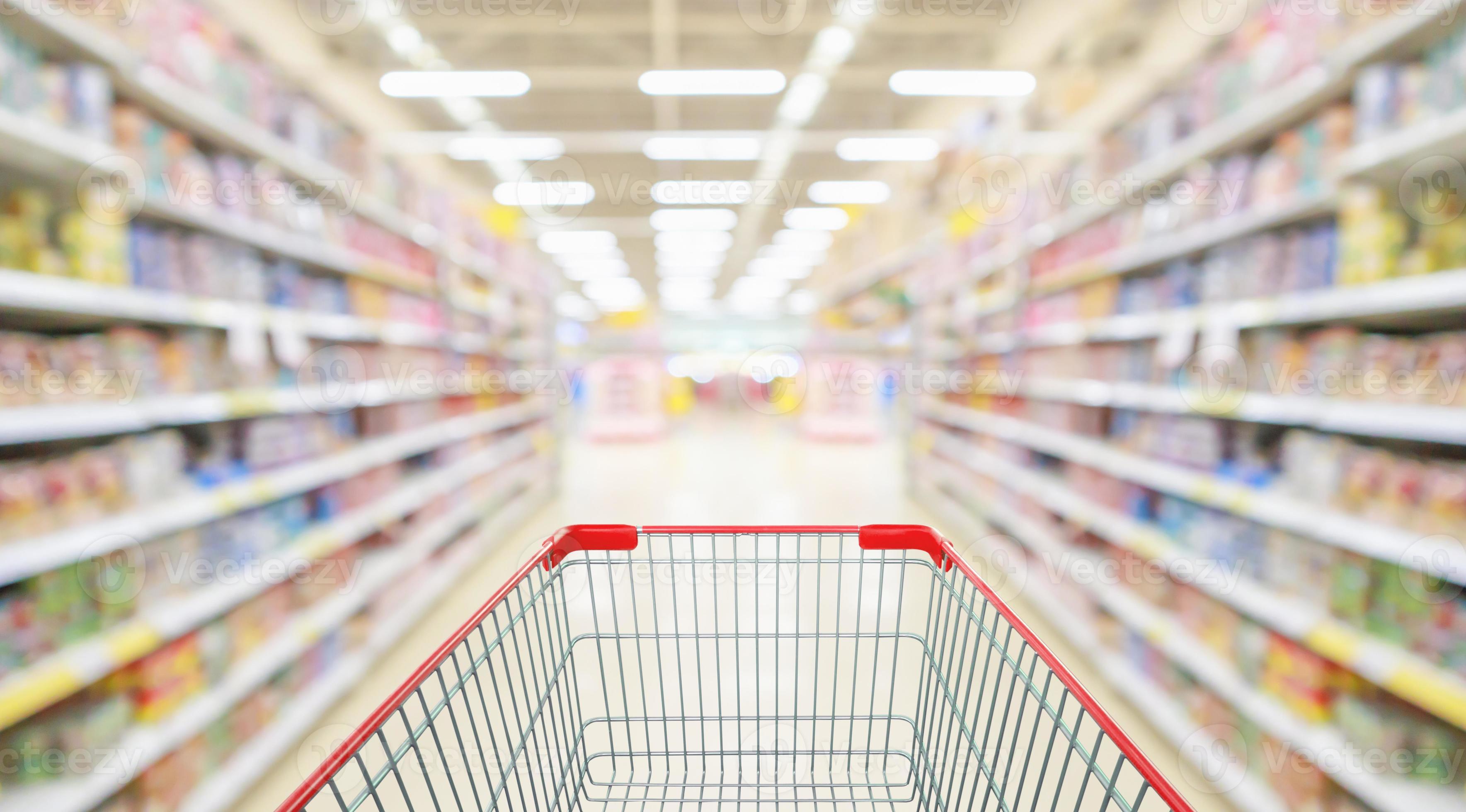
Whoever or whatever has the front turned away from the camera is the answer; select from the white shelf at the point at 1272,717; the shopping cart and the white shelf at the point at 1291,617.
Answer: the shopping cart

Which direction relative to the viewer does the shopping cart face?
away from the camera

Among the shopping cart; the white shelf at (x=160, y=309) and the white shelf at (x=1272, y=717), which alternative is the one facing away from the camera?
the shopping cart

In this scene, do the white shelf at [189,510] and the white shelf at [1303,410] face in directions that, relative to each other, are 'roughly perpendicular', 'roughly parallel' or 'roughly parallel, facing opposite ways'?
roughly parallel, facing opposite ways

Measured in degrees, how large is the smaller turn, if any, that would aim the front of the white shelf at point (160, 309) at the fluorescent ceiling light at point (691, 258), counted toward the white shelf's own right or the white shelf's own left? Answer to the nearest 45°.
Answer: approximately 90° to the white shelf's own left

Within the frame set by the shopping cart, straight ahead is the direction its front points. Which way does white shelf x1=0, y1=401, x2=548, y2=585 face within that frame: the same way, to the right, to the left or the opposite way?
to the right

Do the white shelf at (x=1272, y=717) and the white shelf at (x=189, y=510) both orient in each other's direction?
yes

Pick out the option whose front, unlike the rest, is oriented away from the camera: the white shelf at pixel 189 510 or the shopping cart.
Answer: the shopping cart

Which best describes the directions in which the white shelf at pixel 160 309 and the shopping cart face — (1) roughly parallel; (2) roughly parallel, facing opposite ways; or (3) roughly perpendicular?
roughly perpendicular

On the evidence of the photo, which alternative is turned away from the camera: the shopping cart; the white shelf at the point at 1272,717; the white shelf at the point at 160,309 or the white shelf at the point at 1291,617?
the shopping cart

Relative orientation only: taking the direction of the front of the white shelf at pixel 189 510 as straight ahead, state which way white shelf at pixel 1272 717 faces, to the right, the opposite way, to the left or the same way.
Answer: the opposite way

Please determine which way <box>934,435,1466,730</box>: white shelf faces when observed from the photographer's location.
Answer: facing the viewer and to the left of the viewer

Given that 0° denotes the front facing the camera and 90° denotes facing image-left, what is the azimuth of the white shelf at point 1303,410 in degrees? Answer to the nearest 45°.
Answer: approximately 45°

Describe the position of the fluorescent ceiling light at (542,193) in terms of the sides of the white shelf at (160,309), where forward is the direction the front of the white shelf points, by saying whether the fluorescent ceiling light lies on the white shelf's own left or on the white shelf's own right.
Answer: on the white shelf's own left

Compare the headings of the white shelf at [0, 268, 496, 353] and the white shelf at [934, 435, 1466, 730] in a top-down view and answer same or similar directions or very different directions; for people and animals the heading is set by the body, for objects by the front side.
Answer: very different directions

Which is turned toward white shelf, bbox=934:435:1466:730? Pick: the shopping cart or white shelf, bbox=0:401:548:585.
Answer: white shelf, bbox=0:401:548:585

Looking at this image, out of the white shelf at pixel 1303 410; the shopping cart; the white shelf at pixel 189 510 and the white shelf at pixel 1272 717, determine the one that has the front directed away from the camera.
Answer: the shopping cart

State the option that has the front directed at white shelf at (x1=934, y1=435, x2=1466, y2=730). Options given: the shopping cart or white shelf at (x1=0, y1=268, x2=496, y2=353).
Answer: white shelf at (x1=0, y1=268, x2=496, y2=353)

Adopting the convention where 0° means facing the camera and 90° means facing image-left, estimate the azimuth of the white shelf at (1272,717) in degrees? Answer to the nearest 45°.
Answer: approximately 45°

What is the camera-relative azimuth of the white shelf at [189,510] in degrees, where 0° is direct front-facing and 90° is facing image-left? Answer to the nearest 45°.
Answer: approximately 315°
